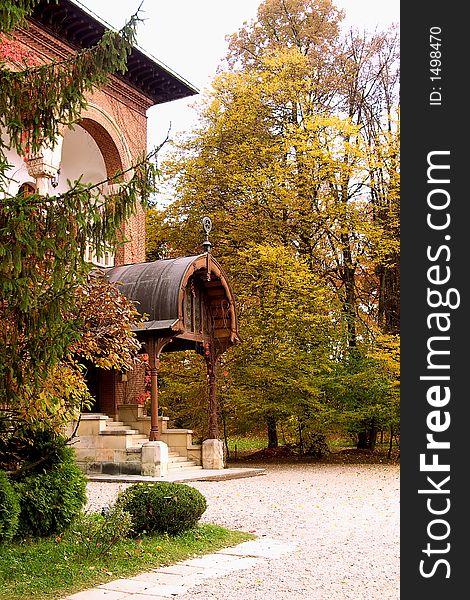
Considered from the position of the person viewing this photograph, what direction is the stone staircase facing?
facing to the right of the viewer

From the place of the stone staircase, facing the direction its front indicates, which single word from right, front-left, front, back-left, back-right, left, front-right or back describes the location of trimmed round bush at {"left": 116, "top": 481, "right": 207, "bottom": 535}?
right

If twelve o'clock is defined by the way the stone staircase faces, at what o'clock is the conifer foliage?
The conifer foliage is roughly at 3 o'clock from the stone staircase.

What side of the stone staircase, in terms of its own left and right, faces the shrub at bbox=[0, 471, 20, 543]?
right

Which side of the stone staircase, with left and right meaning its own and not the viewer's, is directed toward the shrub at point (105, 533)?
right

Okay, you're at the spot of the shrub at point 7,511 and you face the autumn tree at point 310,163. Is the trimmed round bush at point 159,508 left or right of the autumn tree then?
right

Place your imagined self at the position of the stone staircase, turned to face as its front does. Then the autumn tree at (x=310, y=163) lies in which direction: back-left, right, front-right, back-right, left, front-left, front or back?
front-left

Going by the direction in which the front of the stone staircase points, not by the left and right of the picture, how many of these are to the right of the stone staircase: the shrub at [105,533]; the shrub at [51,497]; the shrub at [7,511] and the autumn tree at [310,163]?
3

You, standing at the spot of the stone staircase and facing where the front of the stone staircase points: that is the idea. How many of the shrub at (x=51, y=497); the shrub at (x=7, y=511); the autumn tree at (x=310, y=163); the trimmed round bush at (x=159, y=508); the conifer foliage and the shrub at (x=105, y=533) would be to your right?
5

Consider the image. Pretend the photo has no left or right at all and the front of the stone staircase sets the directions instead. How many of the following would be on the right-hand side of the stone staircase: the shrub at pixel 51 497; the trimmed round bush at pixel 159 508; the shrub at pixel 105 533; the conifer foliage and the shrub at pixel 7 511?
5

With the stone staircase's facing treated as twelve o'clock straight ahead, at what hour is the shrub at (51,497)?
The shrub is roughly at 3 o'clock from the stone staircase.
